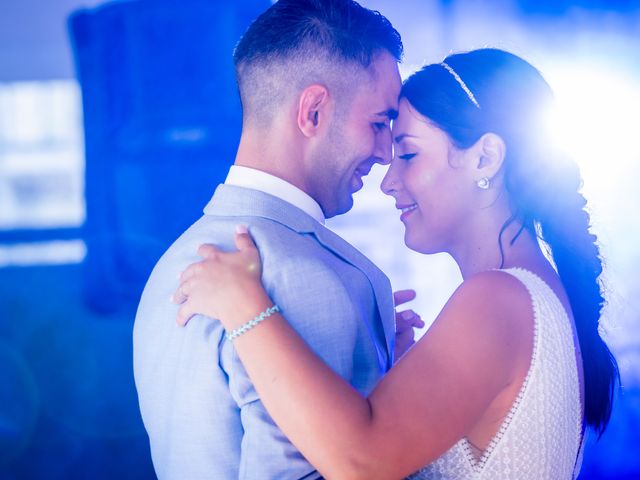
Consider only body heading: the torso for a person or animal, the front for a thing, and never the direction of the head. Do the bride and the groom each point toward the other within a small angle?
yes

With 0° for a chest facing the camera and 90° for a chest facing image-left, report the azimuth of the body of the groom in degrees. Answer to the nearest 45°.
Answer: approximately 270°

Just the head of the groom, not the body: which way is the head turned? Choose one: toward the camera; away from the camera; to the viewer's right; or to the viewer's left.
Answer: to the viewer's right

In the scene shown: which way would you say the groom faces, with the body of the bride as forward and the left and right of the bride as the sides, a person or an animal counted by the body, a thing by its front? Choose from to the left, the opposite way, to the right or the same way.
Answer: the opposite way

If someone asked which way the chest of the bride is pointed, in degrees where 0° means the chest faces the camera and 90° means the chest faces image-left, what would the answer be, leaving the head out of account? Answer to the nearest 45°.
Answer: approximately 90°

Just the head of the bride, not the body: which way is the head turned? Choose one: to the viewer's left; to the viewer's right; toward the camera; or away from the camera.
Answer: to the viewer's left
